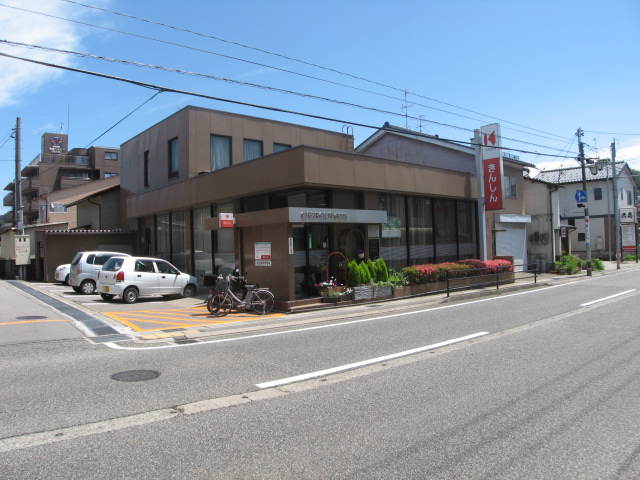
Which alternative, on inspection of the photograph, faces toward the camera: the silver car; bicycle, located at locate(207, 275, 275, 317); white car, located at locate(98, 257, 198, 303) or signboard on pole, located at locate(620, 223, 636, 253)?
the signboard on pole

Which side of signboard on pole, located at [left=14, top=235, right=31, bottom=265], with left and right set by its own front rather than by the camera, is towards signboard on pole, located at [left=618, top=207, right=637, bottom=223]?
left

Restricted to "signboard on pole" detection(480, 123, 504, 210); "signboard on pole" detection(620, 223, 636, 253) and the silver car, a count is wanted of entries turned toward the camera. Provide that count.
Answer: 2

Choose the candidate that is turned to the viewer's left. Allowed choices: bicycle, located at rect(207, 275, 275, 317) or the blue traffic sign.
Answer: the bicycle

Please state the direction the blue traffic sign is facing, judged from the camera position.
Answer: facing the viewer

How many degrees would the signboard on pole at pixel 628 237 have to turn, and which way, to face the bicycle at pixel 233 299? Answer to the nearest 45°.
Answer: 0° — it already faces it

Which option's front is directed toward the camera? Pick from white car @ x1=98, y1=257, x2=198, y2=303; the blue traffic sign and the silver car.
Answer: the blue traffic sign

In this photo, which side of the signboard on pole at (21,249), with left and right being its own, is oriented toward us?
front

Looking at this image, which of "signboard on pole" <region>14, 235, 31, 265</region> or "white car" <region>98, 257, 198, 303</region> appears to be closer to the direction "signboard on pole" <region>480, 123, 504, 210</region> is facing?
the white car

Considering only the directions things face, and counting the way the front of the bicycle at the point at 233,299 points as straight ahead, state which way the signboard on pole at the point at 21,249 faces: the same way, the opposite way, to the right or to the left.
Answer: to the left

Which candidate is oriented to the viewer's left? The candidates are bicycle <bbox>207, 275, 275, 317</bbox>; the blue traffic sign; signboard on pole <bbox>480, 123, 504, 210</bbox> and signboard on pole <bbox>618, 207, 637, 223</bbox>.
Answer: the bicycle

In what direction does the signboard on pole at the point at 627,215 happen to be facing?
toward the camera
